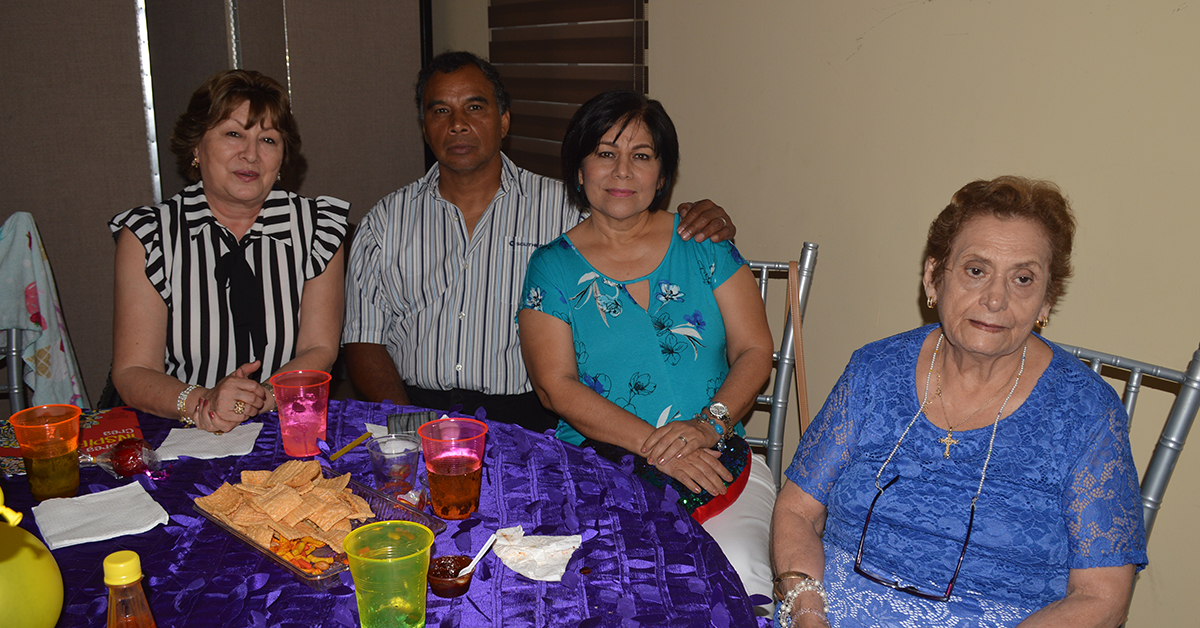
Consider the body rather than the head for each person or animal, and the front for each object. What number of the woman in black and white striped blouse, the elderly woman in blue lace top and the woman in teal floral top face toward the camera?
3

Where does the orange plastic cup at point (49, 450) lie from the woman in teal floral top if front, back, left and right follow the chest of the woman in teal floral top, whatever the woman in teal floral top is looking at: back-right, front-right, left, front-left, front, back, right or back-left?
front-right

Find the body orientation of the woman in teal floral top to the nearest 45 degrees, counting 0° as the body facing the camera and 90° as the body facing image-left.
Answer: approximately 0°

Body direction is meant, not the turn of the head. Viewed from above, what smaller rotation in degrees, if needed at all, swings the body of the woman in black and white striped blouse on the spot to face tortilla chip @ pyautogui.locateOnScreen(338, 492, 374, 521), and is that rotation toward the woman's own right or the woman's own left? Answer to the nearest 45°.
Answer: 0° — they already face it

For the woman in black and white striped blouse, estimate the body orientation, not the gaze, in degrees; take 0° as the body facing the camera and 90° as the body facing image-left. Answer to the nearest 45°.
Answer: approximately 0°

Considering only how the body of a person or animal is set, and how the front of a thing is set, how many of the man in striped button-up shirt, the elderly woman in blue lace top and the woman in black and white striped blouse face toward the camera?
3

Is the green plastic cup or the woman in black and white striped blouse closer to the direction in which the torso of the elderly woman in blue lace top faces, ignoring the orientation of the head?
the green plastic cup
